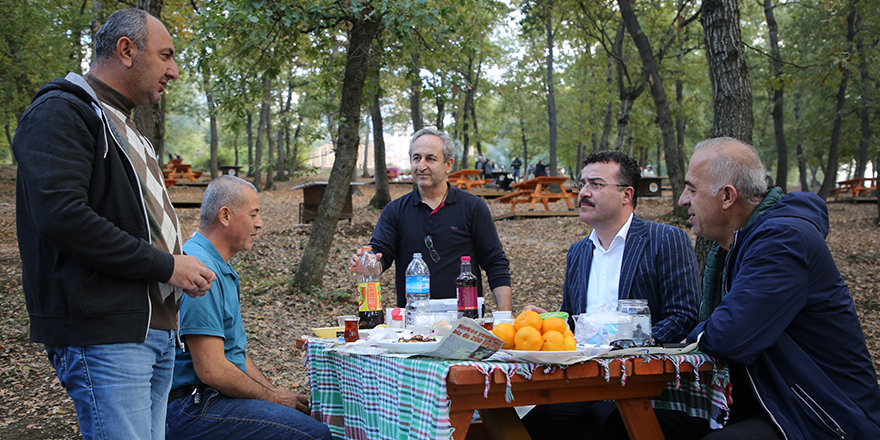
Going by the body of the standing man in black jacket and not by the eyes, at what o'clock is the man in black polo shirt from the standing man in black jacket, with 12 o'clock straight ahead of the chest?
The man in black polo shirt is roughly at 11 o'clock from the standing man in black jacket.

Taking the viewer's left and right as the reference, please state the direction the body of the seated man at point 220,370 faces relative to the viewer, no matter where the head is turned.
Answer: facing to the right of the viewer

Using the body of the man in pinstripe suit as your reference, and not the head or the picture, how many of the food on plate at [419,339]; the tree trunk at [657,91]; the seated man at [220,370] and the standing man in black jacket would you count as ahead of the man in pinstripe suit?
3

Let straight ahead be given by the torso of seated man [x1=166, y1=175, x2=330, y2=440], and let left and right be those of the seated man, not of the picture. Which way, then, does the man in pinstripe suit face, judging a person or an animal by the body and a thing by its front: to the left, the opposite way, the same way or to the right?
the opposite way

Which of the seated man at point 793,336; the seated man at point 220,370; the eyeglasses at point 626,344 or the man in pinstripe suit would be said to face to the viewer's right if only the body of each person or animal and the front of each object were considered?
the seated man at point 220,370

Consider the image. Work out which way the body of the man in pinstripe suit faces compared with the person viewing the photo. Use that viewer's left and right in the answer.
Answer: facing the viewer and to the left of the viewer

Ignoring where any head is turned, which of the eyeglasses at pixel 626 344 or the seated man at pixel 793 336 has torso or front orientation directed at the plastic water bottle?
the seated man

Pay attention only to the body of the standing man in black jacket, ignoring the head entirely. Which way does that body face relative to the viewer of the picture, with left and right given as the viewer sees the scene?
facing to the right of the viewer

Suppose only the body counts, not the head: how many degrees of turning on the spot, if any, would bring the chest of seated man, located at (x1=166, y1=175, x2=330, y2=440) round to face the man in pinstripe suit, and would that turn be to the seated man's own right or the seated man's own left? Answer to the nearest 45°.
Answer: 0° — they already face them

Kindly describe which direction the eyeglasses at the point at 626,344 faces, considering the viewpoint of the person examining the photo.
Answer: facing the viewer

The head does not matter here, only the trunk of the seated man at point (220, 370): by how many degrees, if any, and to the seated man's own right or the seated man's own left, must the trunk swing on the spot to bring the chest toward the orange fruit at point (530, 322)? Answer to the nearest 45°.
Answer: approximately 45° to the seated man's own right

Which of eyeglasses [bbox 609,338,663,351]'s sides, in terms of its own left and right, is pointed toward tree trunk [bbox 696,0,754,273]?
back

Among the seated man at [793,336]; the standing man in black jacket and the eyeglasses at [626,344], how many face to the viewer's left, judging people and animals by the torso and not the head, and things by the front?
1

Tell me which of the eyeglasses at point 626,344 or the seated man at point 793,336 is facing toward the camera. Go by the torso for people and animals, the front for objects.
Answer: the eyeglasses

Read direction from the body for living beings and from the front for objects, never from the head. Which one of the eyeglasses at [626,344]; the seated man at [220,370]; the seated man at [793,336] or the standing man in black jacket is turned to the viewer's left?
the seated man at [793,336]

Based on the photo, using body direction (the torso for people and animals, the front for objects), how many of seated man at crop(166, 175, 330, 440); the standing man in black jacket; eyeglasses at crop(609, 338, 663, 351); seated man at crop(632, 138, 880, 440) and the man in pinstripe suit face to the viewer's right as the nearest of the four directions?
2

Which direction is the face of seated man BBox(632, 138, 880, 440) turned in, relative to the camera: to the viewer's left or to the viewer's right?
to the viewer's left

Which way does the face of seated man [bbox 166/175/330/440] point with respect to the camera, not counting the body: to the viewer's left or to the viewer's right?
to the viewer's right

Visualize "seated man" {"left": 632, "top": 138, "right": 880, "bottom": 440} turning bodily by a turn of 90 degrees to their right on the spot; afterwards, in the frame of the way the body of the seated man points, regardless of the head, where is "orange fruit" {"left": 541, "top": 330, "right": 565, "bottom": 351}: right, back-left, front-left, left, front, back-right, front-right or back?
back-left

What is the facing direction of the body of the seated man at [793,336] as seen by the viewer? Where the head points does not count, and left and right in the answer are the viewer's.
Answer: facing to the left of the viewer
